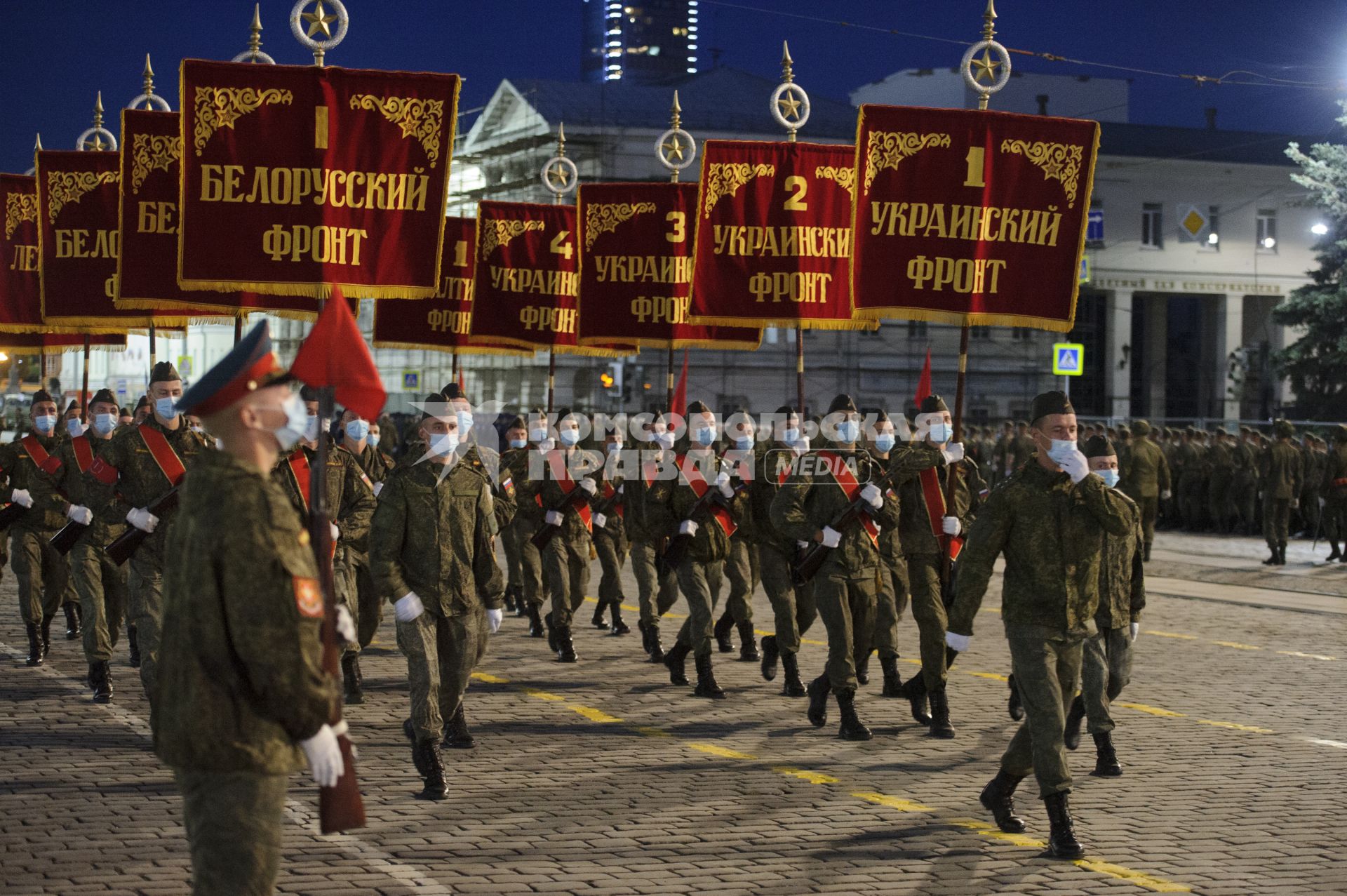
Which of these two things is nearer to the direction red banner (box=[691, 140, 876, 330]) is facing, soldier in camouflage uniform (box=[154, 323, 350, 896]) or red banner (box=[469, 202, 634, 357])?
the soldier in camouflage uniform

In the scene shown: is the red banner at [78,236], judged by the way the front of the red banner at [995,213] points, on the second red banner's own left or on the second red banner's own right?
on the second red banner's own right

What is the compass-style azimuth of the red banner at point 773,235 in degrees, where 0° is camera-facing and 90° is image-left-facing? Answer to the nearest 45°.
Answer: approximately 0°

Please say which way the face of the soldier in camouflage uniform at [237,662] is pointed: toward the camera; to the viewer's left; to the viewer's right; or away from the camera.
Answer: to the viewer's right

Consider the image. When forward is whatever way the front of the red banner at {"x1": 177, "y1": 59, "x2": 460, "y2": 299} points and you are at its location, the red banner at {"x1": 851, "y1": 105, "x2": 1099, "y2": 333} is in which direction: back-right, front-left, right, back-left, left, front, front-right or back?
left

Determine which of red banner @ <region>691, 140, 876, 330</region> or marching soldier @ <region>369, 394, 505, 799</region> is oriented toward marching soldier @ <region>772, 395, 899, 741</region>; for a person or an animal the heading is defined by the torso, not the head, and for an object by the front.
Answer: the red banner

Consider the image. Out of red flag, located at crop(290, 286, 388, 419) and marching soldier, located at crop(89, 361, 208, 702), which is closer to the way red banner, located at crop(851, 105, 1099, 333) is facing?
the red flag

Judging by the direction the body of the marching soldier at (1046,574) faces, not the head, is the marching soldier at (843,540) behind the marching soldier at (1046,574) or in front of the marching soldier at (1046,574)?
behind

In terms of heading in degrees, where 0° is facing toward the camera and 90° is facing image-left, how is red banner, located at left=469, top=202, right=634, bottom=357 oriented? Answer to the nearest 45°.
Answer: approximately 0°
